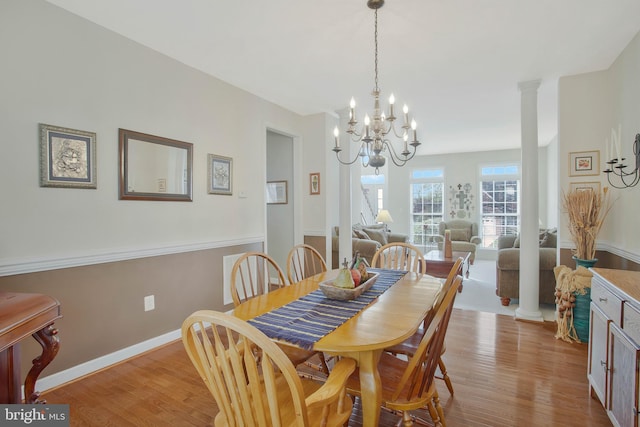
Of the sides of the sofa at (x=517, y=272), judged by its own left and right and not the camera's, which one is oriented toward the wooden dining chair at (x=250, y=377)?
left

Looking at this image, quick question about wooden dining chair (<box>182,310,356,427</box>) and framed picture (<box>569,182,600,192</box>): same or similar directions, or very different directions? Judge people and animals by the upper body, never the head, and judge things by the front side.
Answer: very different directions

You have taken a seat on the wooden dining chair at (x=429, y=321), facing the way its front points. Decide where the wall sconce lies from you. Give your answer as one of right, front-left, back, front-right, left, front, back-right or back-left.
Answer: back-right

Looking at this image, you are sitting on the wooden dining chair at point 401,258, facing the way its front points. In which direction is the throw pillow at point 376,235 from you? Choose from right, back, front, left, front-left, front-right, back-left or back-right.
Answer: back

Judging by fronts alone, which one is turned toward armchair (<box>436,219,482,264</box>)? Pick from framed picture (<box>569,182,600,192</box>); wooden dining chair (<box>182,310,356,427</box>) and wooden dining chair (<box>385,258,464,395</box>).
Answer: wooden dining chair (<box>182,310,356,427</box>)

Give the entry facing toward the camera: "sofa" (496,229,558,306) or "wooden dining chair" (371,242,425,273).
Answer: the wooden dining chair

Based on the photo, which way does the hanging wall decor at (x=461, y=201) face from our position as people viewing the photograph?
facing the viewer

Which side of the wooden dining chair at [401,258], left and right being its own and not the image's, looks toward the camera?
front

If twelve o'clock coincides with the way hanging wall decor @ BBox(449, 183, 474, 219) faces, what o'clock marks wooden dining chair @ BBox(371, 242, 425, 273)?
The wooden dining chair is roughly at 12 o'clock from the hanging wall decor.

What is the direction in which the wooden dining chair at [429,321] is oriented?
to the viewer's left

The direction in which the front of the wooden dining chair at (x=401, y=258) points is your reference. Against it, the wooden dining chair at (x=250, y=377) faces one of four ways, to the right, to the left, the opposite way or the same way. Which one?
the opposite way

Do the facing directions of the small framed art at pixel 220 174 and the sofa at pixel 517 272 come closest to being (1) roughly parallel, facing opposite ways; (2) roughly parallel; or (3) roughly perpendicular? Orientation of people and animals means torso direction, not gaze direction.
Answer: roughly parallel, facing opposite ways

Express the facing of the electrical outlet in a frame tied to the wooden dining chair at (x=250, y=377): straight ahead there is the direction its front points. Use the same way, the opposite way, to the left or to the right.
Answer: to the right

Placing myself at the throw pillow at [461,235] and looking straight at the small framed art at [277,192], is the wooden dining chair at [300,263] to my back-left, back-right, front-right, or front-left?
front-left

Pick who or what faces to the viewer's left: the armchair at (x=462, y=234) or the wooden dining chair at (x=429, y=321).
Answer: the wooden dining chair

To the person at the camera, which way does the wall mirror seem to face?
facing the viewer and to the right of the viewer

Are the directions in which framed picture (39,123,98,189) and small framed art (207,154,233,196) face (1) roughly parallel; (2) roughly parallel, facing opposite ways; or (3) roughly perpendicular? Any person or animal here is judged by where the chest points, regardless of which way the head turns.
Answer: roughly parallel

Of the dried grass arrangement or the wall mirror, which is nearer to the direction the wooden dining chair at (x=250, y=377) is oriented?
the dried grass arrangement

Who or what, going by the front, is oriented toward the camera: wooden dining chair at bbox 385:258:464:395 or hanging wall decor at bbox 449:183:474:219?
the hanging wall decor
